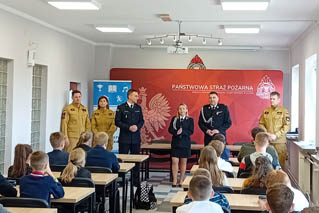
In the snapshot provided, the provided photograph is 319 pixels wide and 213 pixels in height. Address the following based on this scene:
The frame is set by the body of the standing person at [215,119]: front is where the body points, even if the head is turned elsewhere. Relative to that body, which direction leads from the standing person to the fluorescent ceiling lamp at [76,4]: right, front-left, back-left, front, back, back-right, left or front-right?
front-right

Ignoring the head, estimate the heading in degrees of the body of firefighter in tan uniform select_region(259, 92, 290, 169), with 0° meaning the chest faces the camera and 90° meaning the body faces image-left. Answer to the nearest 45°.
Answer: approximately 45°

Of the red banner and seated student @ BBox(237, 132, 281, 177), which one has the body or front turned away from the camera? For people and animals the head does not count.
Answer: the seated student

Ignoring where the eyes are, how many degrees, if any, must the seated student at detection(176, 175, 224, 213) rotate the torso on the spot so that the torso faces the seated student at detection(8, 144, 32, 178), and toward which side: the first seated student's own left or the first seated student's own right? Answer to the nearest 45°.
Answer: approximately 45° to the first seated student's own left

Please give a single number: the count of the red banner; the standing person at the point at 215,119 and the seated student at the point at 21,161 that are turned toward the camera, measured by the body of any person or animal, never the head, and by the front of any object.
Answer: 2

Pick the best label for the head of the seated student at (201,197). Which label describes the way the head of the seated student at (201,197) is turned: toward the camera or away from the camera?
away from the camera

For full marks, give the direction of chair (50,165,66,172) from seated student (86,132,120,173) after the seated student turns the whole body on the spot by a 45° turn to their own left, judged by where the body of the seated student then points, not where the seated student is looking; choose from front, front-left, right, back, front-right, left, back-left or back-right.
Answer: front-left

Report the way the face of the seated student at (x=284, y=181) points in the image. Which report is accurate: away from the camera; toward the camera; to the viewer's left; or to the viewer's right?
away from the camera

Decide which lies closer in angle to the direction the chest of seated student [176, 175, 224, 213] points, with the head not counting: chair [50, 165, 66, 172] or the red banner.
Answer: the red banner

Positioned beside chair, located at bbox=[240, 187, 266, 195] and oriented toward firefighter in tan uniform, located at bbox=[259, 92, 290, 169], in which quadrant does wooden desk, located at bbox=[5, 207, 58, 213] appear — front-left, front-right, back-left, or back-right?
back-left

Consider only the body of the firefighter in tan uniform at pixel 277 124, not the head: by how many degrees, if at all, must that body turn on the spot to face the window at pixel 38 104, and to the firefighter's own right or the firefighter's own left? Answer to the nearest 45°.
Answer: approximately 45° to the firefighter's own right

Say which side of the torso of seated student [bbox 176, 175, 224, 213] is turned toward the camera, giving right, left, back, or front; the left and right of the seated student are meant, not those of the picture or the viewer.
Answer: back

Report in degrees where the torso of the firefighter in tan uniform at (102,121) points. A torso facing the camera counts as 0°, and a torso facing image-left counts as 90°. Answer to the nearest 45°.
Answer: approximately 0°
